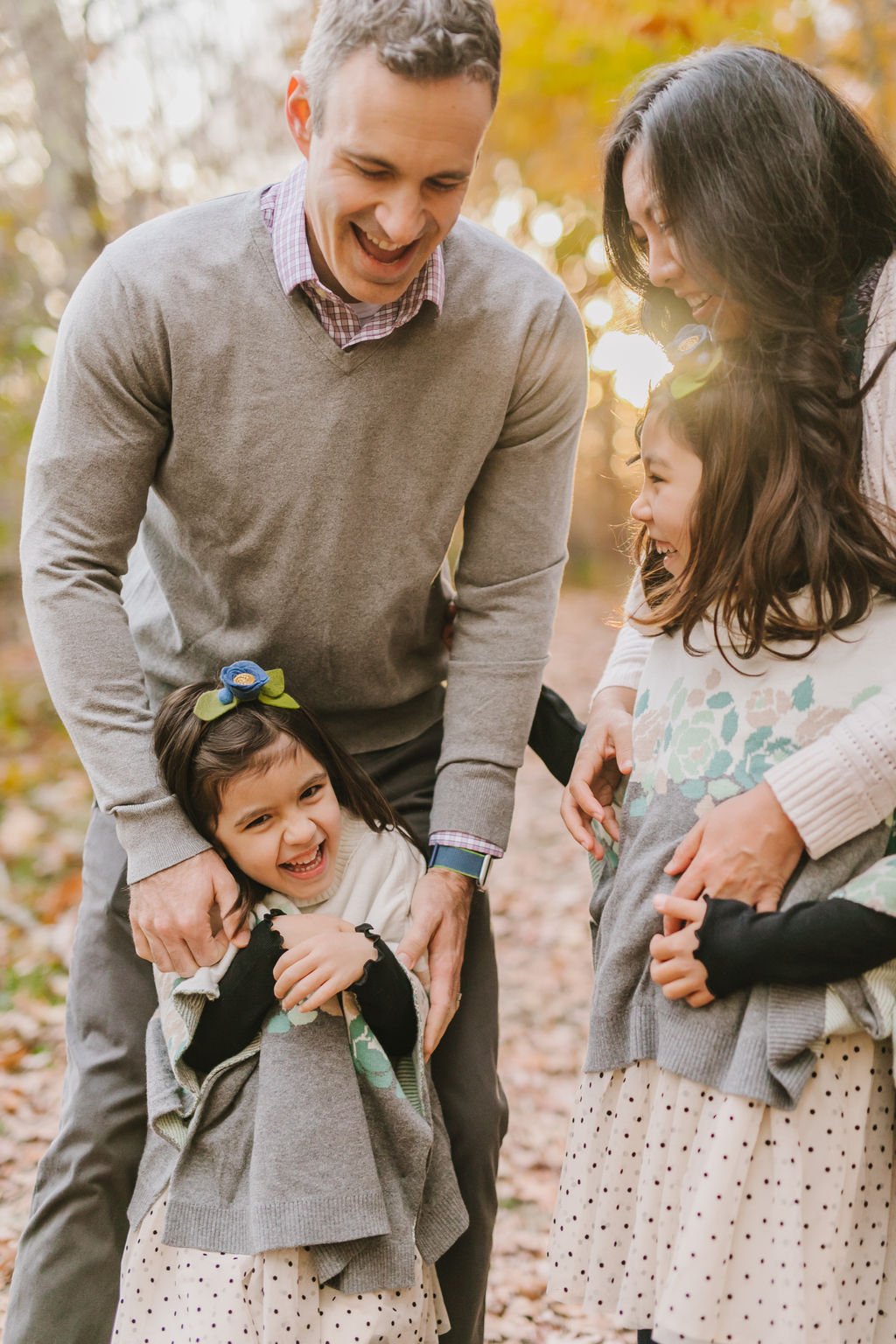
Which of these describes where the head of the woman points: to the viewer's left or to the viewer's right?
to the viewer's left

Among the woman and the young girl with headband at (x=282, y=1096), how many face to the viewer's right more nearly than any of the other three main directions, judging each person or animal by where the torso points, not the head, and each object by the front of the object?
0

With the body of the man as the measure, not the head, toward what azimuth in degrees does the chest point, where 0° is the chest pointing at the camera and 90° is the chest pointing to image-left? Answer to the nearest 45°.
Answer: approximately 0°

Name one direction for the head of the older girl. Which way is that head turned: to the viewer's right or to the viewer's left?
to the viewer's left

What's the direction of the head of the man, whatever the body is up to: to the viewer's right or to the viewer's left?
to the viewer's right

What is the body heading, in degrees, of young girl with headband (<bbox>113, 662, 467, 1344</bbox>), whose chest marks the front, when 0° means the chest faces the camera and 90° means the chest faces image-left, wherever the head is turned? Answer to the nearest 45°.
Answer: approximately 0°

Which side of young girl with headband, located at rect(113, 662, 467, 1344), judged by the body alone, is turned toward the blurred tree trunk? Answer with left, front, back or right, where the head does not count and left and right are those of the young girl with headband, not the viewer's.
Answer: back

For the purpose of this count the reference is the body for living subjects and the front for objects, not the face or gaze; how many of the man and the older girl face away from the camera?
0

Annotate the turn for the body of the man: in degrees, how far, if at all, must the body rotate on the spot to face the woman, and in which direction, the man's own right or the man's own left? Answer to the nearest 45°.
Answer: approximately 45° to the man's own left

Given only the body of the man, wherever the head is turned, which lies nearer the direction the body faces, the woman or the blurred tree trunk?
the woman

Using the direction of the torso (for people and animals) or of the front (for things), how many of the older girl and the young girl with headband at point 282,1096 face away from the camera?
0

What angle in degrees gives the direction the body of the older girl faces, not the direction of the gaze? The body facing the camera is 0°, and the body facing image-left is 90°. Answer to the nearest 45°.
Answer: approximately 45°
